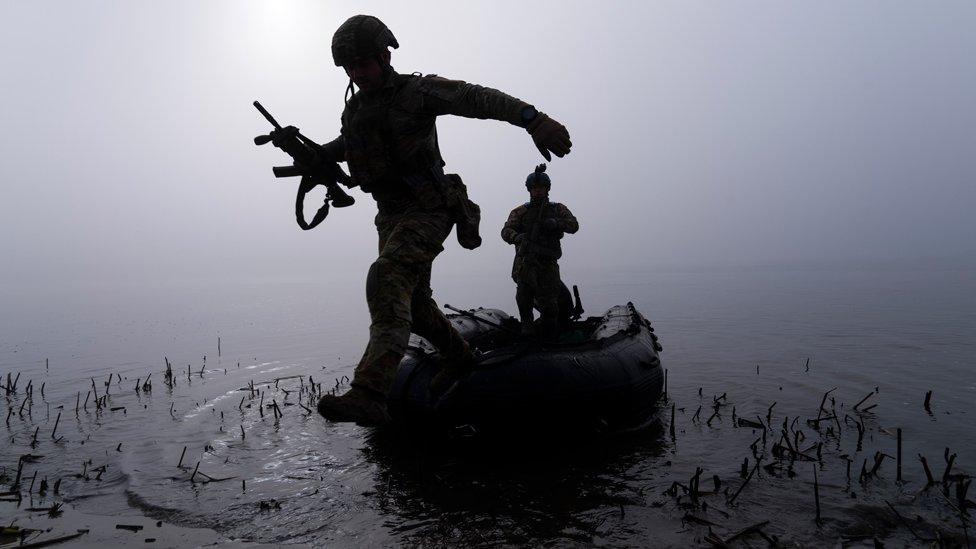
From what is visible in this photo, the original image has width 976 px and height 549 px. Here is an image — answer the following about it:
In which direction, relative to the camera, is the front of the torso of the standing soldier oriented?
toward the camera

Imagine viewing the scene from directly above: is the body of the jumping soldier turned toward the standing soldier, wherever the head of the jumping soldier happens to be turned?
no

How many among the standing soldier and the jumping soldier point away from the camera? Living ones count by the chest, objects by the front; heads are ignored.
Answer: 0

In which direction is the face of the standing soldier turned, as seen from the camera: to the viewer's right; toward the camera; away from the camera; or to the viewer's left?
toward the camera

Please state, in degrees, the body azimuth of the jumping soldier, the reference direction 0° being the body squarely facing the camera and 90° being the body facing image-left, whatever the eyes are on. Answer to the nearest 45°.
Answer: approximately 45°

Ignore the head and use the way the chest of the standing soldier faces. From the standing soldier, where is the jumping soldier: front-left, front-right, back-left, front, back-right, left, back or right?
front
